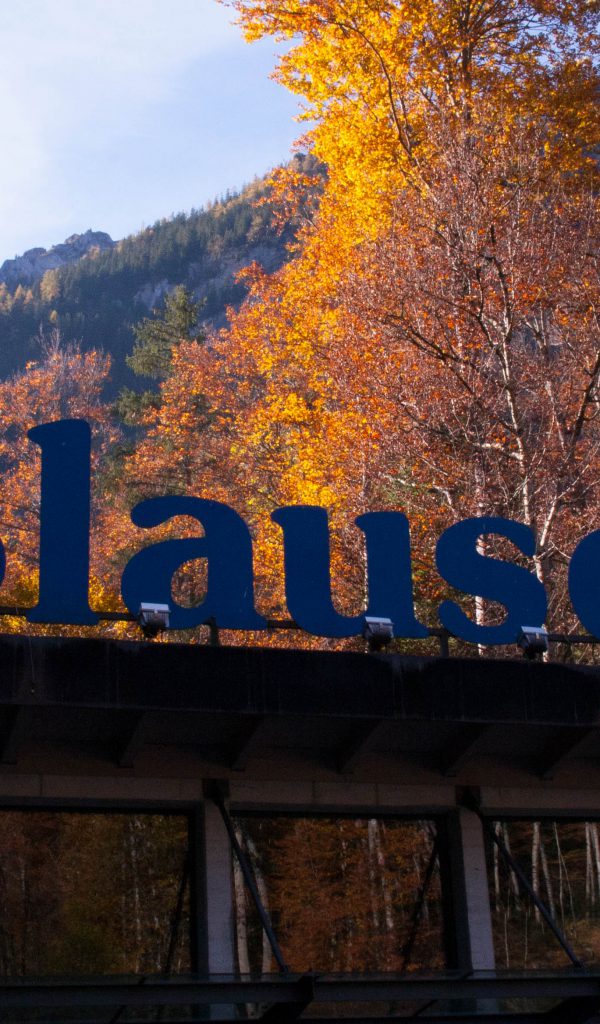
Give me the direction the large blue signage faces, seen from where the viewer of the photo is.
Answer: facing the viewer

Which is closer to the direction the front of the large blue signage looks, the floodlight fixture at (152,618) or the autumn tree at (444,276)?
the floodlight fixture

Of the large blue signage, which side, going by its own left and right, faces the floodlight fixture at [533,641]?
left

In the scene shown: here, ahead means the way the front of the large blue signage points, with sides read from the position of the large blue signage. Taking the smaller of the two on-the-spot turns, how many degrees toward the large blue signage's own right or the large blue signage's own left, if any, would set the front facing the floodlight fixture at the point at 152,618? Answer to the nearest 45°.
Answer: approximately 45° to the large blue signage's own right

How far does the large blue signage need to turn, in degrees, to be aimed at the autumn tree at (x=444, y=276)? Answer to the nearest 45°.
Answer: approximately 180°
